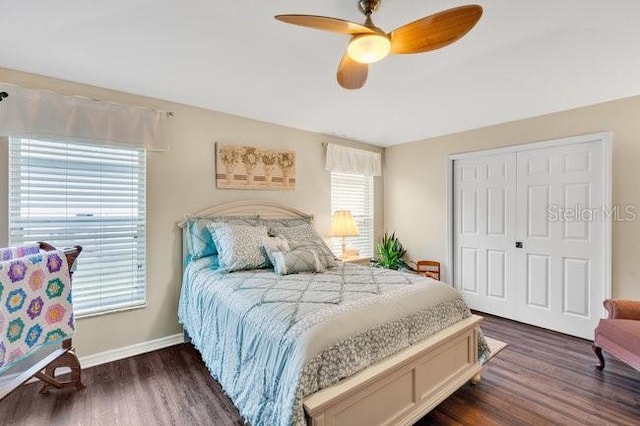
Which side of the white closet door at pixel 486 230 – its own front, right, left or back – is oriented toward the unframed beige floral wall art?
front

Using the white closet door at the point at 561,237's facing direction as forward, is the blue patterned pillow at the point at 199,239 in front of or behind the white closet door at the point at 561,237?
in front

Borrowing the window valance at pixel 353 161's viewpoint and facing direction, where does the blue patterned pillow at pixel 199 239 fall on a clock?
The blue patterned pillow is roughly at 3 o'clock from the window valance.

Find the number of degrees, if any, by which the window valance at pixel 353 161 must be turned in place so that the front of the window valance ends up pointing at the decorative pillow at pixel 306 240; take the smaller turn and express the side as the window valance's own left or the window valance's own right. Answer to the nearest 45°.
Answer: approximately 45° to the window valance's own right

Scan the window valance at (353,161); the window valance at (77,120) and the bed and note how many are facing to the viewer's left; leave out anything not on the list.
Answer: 0

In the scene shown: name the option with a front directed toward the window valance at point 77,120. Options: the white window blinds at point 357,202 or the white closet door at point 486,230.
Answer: the white closet door

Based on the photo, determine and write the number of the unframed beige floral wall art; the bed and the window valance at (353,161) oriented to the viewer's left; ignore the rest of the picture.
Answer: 0

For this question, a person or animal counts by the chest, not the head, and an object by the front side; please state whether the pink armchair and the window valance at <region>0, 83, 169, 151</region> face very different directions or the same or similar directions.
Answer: very different directions

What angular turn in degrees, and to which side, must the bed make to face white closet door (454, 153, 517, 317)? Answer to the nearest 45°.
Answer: approximately 90° to its left

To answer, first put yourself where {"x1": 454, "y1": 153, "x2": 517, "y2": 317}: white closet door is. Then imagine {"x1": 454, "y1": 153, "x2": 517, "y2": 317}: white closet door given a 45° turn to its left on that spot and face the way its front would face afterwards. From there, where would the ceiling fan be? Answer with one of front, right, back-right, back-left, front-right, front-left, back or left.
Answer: front

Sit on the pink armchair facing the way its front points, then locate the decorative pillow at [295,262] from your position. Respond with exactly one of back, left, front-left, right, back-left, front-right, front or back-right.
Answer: front

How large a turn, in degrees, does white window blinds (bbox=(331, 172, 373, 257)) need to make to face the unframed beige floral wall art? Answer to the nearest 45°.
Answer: approximately 90° to its right

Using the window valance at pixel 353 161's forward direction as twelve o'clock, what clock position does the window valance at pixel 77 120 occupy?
the window valance at pixel 77 120 is roughly at 3 o'clock from the window valance at pixel 353 161.

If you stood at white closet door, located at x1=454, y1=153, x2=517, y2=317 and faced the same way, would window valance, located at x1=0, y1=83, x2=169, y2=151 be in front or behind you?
in front

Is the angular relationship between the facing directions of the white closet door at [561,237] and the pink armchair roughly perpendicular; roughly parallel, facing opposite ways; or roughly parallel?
roughly parallel

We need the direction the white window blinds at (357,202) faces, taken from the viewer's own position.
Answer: facing the viewer and to the right of the viewer

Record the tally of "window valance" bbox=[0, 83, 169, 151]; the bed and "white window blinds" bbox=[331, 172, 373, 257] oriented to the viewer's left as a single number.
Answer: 0

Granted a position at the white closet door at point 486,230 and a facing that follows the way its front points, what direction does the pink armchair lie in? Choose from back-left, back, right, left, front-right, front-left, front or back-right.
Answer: left

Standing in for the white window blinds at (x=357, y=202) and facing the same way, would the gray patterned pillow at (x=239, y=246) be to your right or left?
on your right
